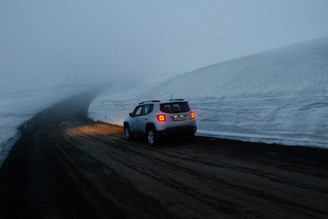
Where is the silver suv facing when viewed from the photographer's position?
facing away from the viewer and to the left of the viewer
